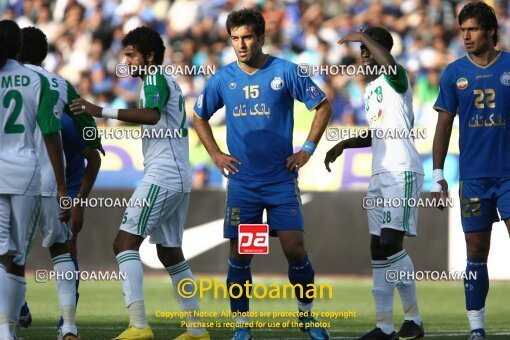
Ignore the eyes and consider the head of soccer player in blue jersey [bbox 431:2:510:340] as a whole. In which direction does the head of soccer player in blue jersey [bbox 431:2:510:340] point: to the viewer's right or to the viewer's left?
to the viewer's left

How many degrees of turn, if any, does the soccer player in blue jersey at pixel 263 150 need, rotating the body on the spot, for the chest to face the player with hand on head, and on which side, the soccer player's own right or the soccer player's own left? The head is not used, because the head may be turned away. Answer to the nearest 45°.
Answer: approximately 90° to the soccer player's own left

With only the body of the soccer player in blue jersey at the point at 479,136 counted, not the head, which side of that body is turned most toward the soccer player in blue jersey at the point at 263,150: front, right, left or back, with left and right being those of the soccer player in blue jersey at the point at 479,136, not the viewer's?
right

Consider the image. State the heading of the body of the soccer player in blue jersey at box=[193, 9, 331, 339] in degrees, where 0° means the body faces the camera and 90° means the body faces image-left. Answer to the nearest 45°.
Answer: approximately 0°

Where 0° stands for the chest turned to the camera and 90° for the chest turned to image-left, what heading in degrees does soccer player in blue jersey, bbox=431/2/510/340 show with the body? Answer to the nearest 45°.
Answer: approximately 0°

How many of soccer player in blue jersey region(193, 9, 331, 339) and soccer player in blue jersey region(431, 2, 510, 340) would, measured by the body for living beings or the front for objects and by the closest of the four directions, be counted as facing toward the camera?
2

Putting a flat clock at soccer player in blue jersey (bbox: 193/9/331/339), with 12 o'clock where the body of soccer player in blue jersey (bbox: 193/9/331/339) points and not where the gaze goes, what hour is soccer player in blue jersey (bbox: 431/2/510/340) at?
soccer player in blue jersey (bbox: 431/2/510/340) is roughly at 9 o'clock from soccer player in blue jersey (bbox: 193/9/331/339).

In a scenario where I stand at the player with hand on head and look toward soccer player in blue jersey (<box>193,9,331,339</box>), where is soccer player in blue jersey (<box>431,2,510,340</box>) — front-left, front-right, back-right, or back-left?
back-left
